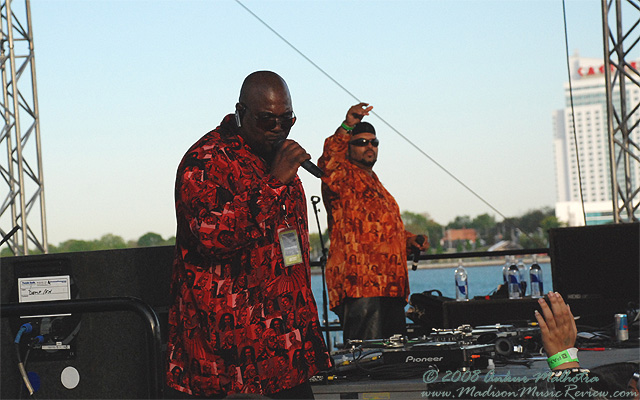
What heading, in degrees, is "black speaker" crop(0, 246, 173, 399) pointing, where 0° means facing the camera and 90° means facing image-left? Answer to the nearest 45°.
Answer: approximately 180°

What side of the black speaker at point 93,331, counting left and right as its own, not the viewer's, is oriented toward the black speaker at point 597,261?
right

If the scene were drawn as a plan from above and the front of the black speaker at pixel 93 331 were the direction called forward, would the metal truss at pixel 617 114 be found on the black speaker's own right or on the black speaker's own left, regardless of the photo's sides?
on the black speaker's own right

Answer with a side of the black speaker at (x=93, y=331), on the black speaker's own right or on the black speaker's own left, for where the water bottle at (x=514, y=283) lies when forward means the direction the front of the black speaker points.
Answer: on the black speaker's own right

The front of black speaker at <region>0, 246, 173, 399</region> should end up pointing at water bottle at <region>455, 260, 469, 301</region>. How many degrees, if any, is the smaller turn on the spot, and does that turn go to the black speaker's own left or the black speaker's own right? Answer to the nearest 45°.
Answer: approximately 45° to the black speaker's own right

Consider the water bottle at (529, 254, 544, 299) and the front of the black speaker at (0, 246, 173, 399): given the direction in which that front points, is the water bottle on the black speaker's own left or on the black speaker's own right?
on the black speaker's own right
